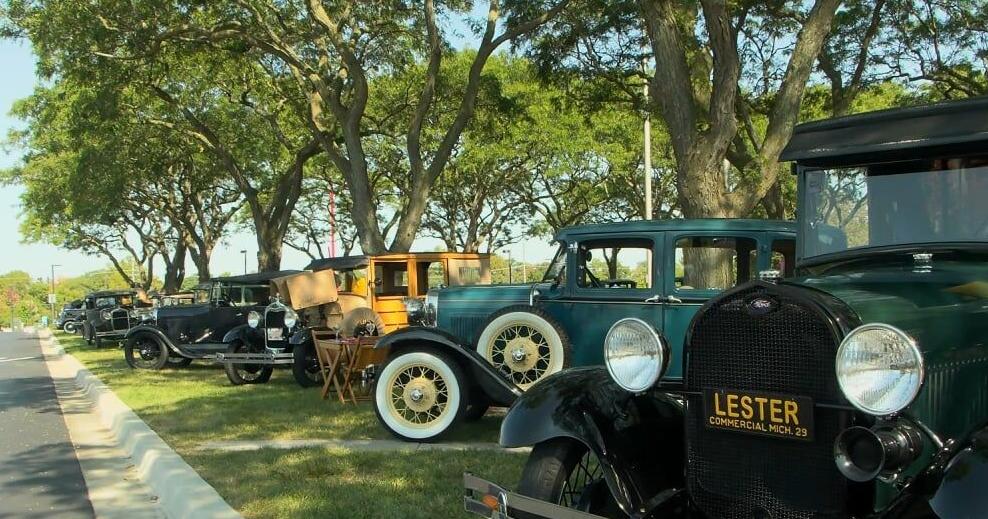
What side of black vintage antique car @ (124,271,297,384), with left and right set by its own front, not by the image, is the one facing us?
left

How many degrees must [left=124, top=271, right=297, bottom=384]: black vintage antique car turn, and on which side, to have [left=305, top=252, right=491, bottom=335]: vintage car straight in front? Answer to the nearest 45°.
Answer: approximately 135° to its left

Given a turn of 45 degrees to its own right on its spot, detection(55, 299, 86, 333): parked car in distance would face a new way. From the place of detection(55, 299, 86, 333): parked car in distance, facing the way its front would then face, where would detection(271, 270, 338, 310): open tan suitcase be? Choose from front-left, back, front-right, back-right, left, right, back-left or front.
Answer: left

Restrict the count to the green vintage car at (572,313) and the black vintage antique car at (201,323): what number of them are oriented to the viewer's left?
2

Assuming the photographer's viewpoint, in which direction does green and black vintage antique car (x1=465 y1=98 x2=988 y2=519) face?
facing the viewer and to the left of the viewer

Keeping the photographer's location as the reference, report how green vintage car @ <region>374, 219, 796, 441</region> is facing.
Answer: facing to the left of the viewer

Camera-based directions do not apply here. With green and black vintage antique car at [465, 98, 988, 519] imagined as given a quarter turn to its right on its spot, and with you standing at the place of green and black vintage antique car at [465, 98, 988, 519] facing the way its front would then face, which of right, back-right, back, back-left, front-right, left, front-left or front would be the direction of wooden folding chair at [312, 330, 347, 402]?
front

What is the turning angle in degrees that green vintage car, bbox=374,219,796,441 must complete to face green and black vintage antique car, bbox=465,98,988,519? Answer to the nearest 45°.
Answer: approximately 90° to its left

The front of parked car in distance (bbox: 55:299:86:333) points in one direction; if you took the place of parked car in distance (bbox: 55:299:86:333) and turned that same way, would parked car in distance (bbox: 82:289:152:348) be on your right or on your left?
on your left

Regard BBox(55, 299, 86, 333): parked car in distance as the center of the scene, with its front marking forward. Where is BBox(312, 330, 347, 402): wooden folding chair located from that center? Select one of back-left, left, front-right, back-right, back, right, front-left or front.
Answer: front-left

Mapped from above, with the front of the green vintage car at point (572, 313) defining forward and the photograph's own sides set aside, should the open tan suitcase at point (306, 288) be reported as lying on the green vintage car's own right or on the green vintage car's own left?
on the green vintage car's own right
